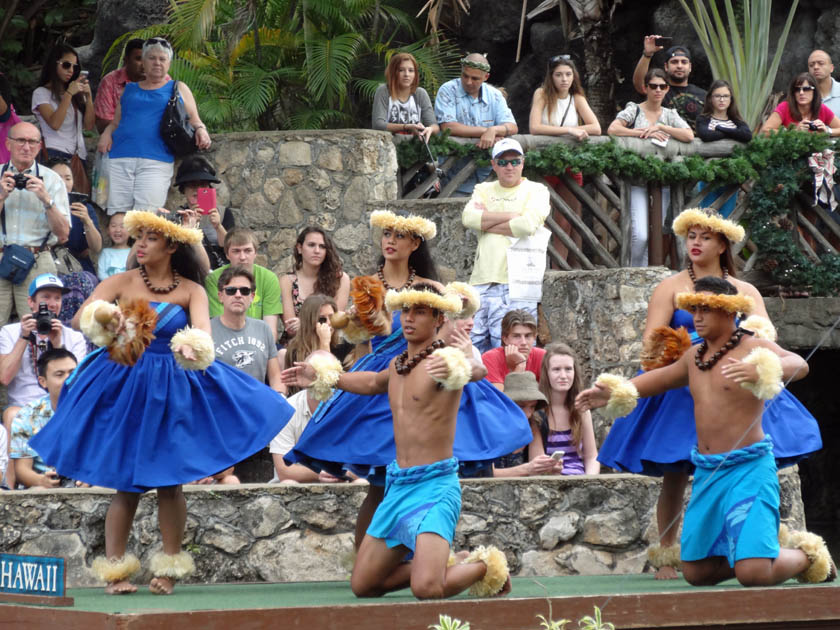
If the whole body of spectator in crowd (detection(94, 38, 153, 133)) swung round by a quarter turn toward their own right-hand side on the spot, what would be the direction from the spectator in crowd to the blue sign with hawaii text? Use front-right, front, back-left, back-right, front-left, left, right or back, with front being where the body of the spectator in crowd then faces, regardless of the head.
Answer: front-left

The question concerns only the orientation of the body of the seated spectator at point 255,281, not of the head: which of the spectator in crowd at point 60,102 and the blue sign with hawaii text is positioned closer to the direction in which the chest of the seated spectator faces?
the blue sign with hawaii text

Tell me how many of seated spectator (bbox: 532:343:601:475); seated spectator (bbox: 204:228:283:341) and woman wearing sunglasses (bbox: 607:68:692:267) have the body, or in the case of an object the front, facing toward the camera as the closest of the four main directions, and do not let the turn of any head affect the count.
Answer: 3

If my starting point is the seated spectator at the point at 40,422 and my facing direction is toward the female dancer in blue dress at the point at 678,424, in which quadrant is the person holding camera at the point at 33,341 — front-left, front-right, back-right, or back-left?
back-left

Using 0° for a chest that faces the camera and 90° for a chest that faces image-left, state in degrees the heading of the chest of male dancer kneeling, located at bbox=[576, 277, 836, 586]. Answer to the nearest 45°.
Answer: approximately 45°

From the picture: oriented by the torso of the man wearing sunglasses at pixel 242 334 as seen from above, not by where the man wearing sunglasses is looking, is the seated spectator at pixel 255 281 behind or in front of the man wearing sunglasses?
behind

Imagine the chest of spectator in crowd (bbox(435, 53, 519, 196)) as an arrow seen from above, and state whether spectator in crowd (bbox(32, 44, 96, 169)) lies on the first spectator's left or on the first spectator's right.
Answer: on the first spectator's right

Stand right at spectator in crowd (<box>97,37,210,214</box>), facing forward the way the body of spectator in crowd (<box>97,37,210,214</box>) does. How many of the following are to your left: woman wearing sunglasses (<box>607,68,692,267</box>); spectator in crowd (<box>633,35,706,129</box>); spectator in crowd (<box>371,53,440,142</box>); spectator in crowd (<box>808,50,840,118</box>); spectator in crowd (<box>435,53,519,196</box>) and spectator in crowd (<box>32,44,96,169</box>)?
5

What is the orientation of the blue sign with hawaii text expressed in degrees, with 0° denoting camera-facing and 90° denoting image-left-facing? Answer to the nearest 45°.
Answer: approximately 0°

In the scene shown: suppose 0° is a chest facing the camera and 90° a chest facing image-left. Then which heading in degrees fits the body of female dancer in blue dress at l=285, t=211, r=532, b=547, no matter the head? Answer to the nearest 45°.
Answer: approximately 45°

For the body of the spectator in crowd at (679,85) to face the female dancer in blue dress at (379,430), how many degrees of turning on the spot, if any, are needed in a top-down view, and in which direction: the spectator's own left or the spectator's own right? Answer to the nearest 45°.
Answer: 0° — they already face them

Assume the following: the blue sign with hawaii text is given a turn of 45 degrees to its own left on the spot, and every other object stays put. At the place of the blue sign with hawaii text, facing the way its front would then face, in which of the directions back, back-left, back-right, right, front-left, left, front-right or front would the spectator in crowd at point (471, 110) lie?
left

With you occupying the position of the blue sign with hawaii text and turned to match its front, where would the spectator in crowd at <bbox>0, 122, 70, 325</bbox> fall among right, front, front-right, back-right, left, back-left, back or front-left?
back

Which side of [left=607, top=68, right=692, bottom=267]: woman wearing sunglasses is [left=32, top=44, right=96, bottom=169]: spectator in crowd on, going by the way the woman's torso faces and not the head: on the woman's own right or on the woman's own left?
on the woman's own right
